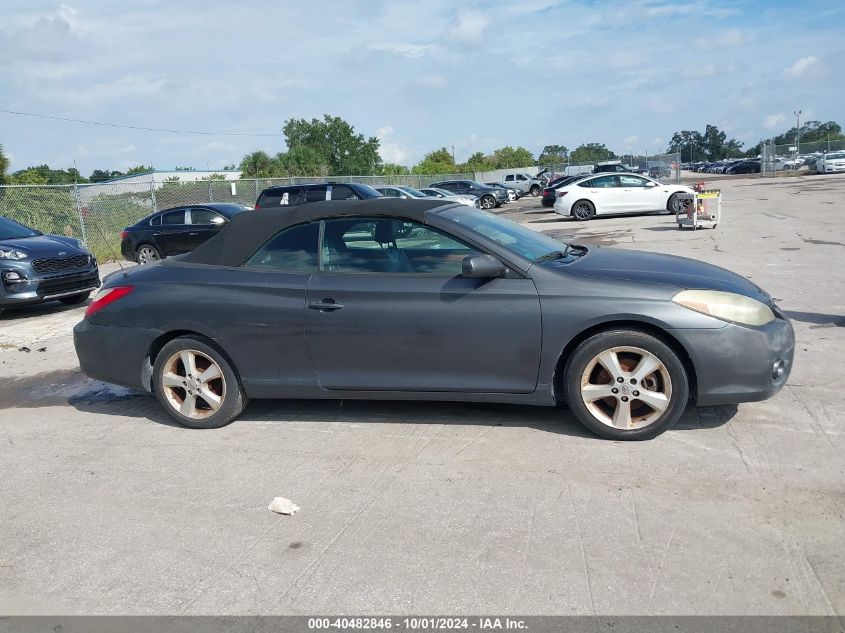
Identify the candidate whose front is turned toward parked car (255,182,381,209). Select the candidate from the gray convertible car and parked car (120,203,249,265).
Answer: parked car (120,203,249,265)

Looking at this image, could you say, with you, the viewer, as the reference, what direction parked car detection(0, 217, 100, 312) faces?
facing the viewer and to the right of the viewer

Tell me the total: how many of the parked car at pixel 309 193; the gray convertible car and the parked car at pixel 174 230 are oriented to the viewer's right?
3

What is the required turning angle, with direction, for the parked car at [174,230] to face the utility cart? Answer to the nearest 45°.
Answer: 0° — it already faces it

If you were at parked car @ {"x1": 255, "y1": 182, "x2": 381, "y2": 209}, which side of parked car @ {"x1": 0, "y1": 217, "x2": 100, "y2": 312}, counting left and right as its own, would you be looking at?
left

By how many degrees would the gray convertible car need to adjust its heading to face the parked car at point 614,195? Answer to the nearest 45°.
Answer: approximately 90° to its left

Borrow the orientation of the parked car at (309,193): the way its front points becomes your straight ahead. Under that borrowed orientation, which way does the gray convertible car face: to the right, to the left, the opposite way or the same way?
the same way

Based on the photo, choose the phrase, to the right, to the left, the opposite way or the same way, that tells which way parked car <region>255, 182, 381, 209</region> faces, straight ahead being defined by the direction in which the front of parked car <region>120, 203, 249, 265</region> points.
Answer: the same way

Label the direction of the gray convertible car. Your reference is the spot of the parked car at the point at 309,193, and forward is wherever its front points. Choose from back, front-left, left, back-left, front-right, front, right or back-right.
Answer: right

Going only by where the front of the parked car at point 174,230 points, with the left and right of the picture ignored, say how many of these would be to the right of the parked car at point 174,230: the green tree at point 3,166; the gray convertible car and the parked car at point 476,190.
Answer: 1

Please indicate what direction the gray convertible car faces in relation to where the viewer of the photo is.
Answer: facing to the right of the viewer

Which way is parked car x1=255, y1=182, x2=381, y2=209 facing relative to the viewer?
to the viewer's right

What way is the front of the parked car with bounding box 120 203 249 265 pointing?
to the viewer's right

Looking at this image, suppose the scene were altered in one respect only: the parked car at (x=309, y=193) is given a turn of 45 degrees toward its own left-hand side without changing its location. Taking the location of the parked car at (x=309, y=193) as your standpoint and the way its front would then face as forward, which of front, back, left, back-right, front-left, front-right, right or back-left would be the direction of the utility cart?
front-right
